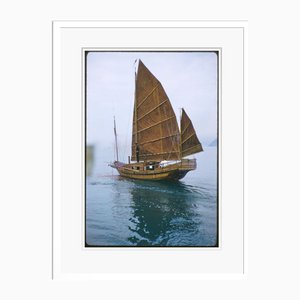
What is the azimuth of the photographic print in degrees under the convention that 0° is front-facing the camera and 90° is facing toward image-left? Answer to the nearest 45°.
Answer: approximately 0°
